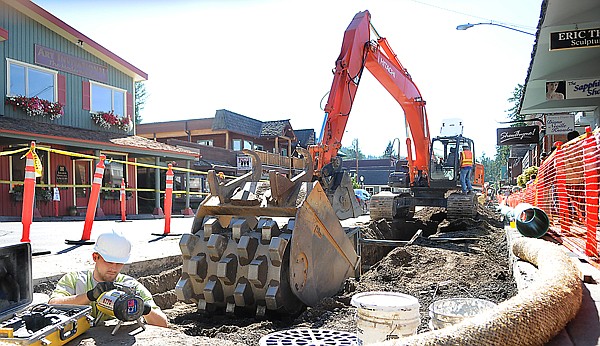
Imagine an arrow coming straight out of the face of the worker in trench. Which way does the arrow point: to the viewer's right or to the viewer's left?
to the viewer's right

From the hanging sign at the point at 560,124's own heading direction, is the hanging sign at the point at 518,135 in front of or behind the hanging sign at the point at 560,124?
behind

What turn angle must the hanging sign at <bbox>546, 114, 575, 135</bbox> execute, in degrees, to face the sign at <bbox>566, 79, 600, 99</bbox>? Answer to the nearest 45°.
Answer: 0° — it already faces it

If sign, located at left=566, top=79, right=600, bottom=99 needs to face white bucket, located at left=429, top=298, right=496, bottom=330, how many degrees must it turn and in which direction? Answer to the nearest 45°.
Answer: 0° — it already faces it

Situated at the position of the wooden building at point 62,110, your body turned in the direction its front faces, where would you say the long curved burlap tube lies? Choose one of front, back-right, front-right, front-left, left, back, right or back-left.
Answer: front-right

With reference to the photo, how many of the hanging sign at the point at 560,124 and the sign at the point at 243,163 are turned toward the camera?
2

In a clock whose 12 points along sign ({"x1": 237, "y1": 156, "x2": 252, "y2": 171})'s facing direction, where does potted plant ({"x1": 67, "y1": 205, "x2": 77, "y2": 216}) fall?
The potted plant is roughly at 1 o'clock from the sign.

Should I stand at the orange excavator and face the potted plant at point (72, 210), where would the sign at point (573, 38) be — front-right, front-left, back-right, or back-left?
back-left
